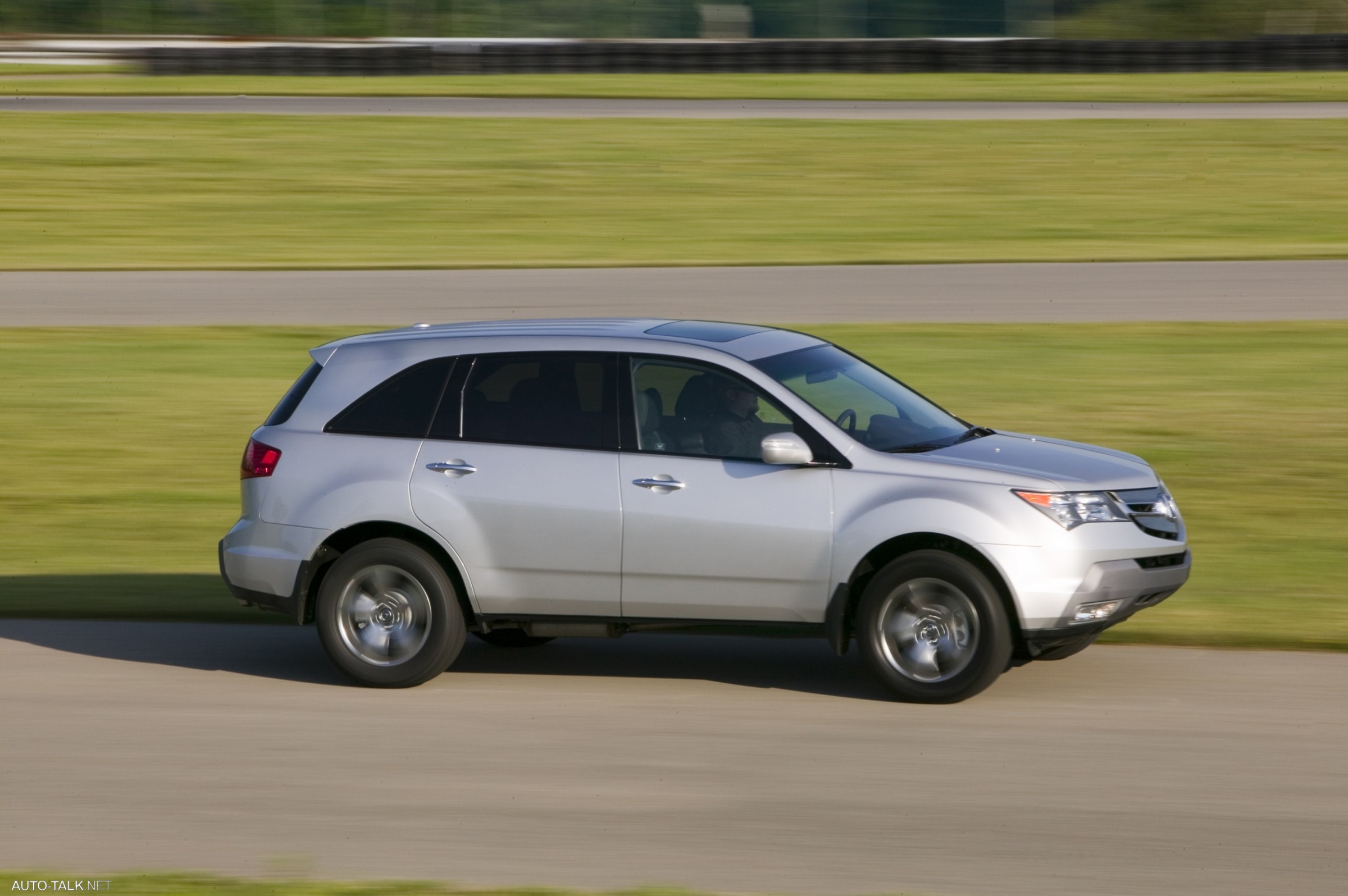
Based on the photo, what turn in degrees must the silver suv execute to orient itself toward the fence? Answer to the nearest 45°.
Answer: approximately 90° to its left

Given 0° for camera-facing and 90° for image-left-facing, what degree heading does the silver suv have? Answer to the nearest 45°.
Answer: approximately 270°

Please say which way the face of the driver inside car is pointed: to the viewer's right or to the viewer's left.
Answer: to the viewer's right
